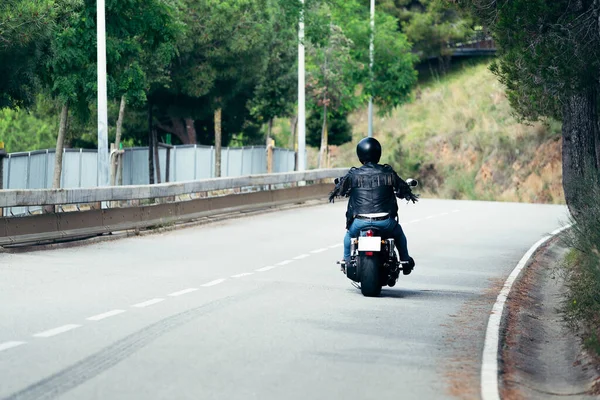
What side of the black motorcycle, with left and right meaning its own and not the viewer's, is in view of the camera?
back

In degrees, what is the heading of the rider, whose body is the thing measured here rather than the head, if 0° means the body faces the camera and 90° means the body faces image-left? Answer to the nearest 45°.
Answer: approximately 180°

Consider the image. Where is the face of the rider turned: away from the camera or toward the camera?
away from the camera
